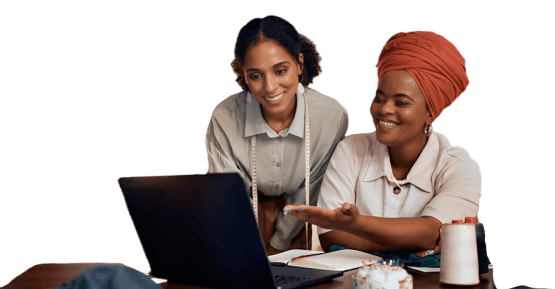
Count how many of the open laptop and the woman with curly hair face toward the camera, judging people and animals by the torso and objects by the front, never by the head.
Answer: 1

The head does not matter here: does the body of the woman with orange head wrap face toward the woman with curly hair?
no

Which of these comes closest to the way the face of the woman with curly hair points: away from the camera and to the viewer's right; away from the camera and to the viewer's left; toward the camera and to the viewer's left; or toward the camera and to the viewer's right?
toward the camera and to the viewer's left

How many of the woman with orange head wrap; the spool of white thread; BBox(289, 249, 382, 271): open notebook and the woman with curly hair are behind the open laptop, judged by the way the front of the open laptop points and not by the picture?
0

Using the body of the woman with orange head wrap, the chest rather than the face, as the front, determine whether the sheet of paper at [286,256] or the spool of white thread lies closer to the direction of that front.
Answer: the sheet of paper

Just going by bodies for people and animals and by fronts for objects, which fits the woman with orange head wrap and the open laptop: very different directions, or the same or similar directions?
very different directions

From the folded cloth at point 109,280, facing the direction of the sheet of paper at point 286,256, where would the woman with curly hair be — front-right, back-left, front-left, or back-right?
front-left

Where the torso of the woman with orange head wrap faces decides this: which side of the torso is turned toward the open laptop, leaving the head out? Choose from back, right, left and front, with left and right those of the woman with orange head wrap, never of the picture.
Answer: front

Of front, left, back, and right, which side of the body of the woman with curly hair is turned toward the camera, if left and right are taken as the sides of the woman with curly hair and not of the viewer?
front

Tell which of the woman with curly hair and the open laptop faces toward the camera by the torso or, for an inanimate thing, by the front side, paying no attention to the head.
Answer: the woman with curly hair

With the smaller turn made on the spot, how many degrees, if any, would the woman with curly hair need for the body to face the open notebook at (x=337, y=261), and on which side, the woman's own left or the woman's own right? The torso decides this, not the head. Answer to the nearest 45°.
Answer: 0° — they already face it

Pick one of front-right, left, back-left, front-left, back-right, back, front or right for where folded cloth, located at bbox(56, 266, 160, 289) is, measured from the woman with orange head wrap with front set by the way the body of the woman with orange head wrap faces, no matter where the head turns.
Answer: front

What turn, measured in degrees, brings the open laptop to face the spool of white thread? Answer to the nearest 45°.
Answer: approximately 45° to its right

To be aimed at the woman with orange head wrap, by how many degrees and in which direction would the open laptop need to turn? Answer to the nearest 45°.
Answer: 0° — it already faces them

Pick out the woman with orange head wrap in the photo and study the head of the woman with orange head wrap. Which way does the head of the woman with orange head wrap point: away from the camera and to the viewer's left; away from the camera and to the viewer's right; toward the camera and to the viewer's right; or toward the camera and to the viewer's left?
toward the camera and to the viewer's left

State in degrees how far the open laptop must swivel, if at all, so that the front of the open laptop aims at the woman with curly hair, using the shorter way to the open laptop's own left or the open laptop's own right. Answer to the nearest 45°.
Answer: approximately 45° to the open laptop's own left

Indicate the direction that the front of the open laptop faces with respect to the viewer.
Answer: facing away from the viewer and to the right of the viewer

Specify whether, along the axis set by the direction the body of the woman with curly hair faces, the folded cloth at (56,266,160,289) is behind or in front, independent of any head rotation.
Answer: in front
